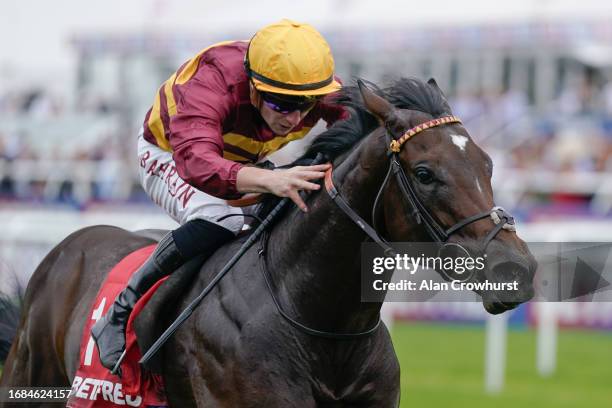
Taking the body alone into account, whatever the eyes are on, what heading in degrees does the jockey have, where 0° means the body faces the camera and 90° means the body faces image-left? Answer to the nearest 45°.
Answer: approximately 315°

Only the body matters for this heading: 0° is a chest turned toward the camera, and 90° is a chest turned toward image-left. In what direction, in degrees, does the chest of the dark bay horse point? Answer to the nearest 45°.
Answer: approximately 315°
